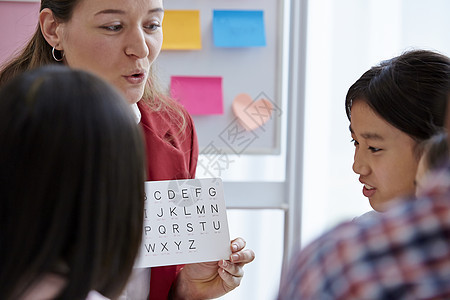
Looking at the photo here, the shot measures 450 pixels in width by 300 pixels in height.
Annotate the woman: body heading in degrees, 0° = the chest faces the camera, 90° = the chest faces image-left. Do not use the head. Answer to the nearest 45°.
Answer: approximately 315°

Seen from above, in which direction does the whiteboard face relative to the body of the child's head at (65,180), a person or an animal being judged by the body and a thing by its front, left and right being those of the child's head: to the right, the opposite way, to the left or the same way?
the opposite way

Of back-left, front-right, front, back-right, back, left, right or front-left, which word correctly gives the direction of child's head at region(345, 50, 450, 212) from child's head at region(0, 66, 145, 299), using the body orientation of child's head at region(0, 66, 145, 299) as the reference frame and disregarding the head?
front-right

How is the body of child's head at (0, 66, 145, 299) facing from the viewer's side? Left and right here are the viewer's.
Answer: facing away from the viewer

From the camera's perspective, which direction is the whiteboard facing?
toward the camera

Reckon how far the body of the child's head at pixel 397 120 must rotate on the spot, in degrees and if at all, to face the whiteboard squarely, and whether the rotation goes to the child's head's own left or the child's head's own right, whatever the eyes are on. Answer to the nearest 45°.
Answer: approximately 90° to the child's head's own right

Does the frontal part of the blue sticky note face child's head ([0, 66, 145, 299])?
yes

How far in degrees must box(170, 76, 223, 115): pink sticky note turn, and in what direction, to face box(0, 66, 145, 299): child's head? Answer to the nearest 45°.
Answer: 0° — it already faces them

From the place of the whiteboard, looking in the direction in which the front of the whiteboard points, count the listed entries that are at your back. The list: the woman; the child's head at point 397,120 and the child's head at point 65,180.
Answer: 0

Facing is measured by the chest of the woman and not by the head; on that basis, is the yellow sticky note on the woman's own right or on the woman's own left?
on the woman's own left

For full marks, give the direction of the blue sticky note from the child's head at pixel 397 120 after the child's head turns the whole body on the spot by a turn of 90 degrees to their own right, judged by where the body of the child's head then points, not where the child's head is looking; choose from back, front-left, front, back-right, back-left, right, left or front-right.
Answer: front

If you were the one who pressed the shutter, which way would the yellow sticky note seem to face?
facing the viewer

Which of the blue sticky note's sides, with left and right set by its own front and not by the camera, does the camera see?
front

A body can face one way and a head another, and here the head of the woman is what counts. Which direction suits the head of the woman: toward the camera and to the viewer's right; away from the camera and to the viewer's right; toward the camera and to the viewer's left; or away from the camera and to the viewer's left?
toward the camera and to the viewer's right

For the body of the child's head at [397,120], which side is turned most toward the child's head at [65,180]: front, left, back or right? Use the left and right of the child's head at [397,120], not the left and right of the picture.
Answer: front

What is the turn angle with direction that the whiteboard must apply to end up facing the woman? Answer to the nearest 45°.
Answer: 0° — it already faces them

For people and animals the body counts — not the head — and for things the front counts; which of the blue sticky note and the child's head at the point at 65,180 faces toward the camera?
the blue sticky note
